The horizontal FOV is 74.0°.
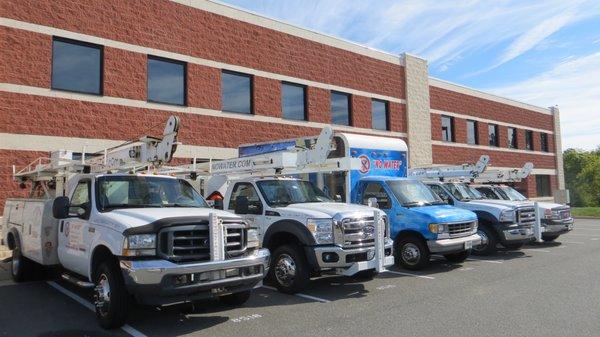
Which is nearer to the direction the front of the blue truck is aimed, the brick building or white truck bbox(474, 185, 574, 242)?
the white truck

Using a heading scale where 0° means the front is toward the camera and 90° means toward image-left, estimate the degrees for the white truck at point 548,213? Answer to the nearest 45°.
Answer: approximately 315°

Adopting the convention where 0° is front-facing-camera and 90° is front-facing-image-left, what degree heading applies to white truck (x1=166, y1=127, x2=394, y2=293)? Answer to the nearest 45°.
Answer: approximately 315°

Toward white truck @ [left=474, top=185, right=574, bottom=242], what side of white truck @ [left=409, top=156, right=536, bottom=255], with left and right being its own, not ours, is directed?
left

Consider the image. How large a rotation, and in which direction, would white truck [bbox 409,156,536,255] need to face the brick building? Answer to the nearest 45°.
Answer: approximately 135° to its right

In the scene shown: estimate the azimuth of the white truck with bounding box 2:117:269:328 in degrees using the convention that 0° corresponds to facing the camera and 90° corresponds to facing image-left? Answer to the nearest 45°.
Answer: approximately 315°

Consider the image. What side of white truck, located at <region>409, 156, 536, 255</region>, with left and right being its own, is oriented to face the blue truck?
right

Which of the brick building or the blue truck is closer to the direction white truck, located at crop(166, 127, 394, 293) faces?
the blue truck

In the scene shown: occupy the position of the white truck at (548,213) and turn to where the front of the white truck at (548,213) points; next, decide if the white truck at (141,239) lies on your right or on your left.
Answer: on your right

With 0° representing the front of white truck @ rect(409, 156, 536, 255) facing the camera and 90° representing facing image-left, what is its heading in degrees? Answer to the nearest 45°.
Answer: approximately 315°

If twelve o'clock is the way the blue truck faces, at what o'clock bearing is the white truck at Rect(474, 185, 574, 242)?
The white truck is roughly at 9 o'clock from the blue truck.
